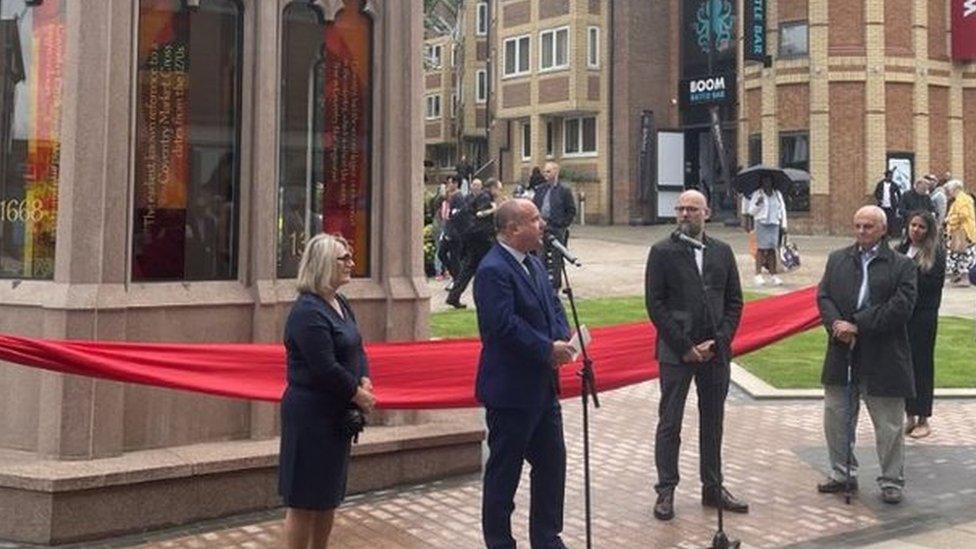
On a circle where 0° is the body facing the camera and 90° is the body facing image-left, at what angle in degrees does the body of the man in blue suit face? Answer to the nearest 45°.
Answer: approximately 315°

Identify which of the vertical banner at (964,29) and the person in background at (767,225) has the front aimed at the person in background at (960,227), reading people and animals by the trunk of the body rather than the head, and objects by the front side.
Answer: the vertical banner

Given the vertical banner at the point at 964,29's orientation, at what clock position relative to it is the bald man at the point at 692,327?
The bald man is roughly at 12 o'clock from the vertical banner.

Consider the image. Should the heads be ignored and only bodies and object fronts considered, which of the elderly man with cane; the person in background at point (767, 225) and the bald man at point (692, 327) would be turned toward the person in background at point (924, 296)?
the person in background at point (767, 225)

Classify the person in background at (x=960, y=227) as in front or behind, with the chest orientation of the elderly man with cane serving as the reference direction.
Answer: behind

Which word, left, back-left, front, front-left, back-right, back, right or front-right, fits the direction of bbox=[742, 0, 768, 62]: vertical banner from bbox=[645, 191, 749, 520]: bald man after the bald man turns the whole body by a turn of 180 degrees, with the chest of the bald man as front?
front

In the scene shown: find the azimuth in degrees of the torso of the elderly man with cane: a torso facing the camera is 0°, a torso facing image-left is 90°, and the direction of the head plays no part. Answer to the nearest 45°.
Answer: approximately 45°

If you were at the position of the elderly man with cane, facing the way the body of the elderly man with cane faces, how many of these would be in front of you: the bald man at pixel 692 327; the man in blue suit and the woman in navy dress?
3
